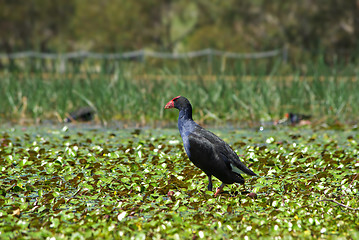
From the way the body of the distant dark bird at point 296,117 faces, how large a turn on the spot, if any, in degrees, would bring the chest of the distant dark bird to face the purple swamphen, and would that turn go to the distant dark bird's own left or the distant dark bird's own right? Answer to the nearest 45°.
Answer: approximately 90° to the distant dark bird's own left

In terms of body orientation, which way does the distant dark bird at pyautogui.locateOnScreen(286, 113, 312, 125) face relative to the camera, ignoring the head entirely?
to the viewer's left

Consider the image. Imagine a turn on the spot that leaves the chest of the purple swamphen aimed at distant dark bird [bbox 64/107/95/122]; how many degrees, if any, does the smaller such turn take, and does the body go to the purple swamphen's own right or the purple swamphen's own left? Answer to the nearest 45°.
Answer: approximately 45° to the purple swamphen's own right

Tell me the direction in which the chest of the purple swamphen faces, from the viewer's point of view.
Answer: to the viewer's left

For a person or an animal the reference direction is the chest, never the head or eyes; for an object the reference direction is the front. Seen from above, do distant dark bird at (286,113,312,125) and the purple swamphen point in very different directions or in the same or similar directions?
same or similar directions

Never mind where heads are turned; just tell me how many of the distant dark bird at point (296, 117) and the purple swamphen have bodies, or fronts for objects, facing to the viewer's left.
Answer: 2

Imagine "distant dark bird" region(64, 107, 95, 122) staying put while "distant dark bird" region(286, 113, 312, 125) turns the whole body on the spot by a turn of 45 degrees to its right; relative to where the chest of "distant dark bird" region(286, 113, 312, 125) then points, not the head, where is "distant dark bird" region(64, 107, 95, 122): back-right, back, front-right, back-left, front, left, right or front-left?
front-left

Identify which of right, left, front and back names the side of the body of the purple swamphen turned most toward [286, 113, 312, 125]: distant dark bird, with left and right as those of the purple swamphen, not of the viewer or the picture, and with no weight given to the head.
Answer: right
